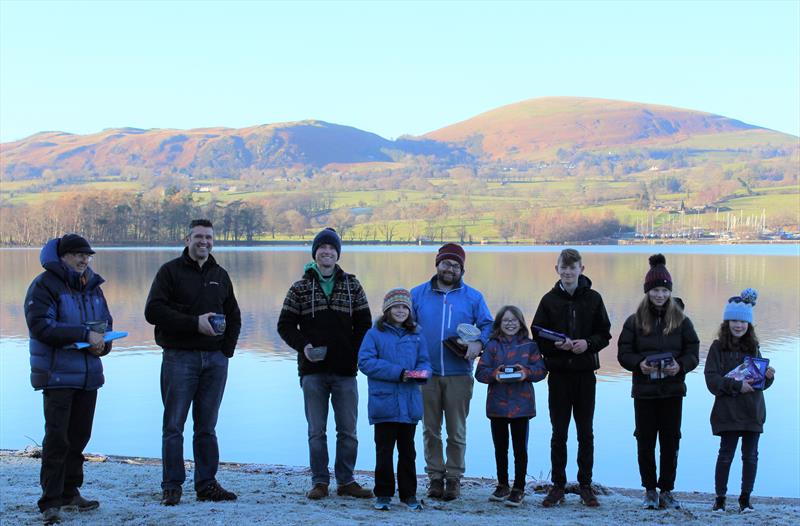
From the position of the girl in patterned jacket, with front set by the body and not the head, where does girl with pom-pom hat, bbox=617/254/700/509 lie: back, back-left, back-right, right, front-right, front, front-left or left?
left

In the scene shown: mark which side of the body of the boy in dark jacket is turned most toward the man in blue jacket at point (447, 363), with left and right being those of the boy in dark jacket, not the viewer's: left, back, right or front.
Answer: right

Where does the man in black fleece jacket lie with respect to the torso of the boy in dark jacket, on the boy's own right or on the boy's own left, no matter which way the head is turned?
on the boy's own right

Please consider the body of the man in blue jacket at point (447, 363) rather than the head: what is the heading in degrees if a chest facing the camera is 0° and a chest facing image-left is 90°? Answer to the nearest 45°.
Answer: approximately 0°

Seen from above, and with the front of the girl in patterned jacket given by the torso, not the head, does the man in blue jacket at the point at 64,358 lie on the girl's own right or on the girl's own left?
on the girl's own right

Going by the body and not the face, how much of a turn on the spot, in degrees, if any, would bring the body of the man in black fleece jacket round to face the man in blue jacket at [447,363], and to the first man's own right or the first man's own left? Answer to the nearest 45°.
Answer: approximately 45° to the first man's own left

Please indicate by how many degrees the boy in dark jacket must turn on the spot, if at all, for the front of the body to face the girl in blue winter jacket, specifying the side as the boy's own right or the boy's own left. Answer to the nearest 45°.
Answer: approximately 45° to the boy's own right

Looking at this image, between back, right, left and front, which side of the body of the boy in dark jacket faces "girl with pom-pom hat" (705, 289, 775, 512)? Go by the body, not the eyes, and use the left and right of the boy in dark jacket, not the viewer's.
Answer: left

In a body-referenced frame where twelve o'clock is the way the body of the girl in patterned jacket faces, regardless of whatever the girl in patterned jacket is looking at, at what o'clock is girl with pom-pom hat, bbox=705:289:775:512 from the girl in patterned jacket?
The girl with pom-pom hat is roughly at 9 o'clock from the girl in patterned jacket.

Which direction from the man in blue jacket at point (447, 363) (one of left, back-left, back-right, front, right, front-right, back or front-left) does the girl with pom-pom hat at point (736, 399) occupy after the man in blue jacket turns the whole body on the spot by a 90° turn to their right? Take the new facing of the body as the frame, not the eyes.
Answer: back

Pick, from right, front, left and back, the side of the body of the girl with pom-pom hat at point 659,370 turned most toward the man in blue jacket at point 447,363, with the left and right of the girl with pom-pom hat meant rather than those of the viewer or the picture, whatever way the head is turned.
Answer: right

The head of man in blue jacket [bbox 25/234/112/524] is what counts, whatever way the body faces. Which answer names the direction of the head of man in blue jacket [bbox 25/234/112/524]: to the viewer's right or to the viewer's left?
to the viewer's right

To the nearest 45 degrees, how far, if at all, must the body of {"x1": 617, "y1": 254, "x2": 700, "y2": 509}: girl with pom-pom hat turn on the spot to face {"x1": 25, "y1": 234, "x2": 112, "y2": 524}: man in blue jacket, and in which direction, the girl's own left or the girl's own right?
approximately 45° to the girl's own right
